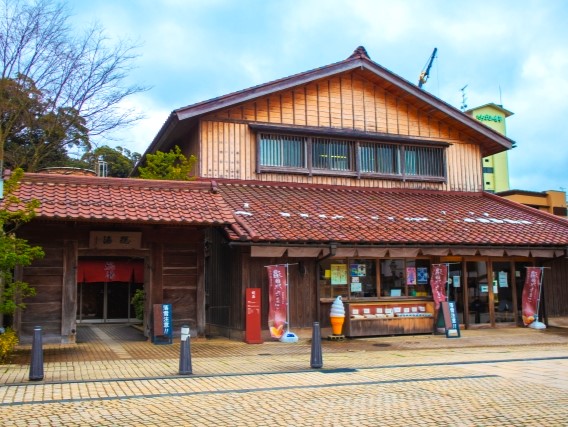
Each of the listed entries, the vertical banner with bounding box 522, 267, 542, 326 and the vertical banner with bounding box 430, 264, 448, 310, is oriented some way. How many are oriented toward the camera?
2

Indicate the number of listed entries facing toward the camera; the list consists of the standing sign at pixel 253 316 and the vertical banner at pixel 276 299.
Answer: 2

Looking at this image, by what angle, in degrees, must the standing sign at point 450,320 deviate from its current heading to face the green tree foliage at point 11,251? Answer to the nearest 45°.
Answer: approximately 45° to its right

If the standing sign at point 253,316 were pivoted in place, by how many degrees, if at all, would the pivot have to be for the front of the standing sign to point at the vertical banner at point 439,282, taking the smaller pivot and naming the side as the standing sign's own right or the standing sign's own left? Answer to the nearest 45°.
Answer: approximately 90° to the standing sign's own left

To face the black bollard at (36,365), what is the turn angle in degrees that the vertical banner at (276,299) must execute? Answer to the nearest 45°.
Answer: approximately 45° to its right

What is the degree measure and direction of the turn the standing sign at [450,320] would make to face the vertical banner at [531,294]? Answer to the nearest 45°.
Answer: approximately 135° to its left

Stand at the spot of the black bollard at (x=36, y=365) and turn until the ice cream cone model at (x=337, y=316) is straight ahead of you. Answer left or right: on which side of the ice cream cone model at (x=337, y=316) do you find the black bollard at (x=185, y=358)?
right

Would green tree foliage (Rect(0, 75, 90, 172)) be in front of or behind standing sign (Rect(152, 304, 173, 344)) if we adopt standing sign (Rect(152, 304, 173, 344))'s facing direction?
behind

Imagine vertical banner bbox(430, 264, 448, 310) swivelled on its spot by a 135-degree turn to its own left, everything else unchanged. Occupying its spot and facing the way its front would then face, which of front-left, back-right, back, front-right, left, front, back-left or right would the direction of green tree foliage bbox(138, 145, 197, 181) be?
back-left

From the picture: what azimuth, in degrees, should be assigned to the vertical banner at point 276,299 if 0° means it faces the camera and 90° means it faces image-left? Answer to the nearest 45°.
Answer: approximately 0°
